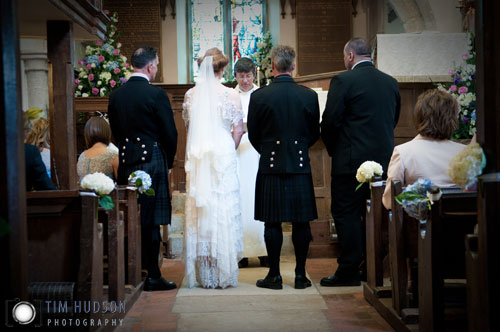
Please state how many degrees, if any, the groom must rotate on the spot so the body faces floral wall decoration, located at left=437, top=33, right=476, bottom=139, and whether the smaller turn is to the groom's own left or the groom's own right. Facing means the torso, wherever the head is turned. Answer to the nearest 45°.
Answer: approximately 45° to the groom's own right

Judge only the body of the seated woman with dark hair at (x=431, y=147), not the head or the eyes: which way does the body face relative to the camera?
away from the camera

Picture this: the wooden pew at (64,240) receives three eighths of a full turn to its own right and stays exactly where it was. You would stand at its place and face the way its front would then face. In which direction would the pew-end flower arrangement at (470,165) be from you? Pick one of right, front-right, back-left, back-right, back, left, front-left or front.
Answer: front

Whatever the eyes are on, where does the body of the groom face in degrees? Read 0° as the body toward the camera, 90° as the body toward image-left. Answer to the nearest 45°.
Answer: approximately 180°

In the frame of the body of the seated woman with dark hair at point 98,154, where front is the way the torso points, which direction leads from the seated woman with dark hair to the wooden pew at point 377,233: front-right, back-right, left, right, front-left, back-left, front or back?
back-right

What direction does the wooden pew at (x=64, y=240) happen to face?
away from the camera

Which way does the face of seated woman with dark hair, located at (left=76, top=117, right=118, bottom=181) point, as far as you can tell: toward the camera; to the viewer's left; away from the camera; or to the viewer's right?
away from the camera

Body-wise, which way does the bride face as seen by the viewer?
away from the camera

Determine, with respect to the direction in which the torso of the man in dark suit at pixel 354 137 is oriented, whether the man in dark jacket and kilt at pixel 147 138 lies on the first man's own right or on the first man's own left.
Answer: on the first man's own left

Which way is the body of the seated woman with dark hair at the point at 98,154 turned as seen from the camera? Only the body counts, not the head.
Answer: away from the camera

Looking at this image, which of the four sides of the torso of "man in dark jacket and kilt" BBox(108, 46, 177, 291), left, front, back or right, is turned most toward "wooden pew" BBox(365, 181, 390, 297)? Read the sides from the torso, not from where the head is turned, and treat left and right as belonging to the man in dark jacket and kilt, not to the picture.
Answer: right

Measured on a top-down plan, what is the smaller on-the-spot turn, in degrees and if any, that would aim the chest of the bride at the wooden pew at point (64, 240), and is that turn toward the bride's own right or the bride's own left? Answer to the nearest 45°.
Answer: approximately 135° to the bride's own left

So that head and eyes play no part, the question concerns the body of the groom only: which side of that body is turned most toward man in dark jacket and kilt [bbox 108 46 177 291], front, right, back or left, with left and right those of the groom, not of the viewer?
left
